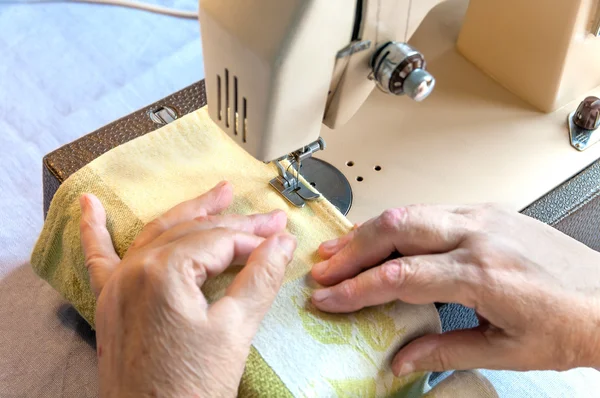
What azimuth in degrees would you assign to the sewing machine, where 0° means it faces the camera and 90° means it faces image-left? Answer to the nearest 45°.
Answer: approximately 315°

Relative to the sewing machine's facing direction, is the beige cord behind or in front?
behind
